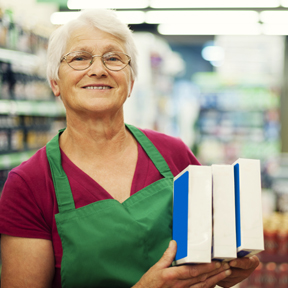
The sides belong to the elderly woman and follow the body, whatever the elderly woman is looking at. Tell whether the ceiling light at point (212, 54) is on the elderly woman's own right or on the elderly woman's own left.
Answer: on the elderly woman's own left

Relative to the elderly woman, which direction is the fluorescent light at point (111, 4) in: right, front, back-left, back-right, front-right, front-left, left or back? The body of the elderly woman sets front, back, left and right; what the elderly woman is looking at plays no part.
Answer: back-left

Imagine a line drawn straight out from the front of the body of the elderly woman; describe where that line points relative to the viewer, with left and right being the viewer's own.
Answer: facing the viewer and to the right of the viewer

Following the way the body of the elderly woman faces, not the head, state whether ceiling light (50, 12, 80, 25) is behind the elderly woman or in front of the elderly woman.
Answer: behind

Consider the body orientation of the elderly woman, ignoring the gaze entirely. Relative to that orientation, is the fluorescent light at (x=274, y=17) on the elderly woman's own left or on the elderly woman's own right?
on the elderly woman's own left

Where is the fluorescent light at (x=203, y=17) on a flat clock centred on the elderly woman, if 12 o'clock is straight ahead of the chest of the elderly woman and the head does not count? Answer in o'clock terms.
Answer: The fluorescent light is roughly at 8 o'clock from the elderly woman.
